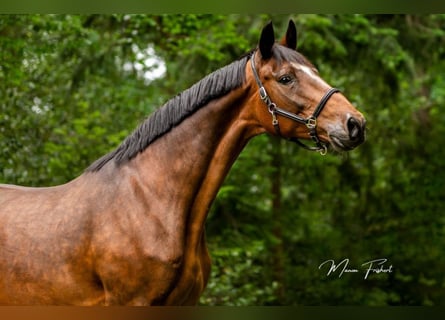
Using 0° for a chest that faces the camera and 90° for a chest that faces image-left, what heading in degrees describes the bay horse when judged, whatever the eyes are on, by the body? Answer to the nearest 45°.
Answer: approximately 270°
